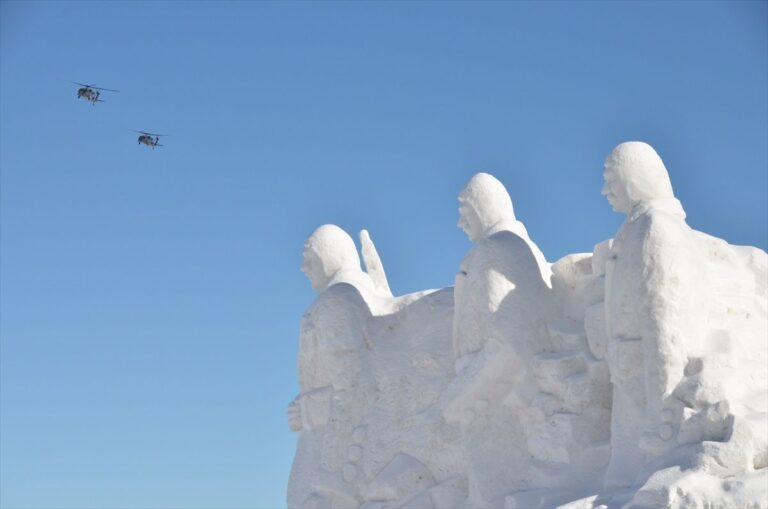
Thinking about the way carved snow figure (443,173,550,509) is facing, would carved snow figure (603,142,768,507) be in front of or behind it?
behind

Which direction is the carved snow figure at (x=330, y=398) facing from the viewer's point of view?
to the viewer's left

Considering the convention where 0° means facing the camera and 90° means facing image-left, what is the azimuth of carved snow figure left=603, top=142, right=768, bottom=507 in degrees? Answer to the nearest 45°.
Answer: approximately 90°

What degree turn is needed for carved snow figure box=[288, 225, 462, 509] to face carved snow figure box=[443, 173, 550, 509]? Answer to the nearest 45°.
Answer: approximately 135° to its left

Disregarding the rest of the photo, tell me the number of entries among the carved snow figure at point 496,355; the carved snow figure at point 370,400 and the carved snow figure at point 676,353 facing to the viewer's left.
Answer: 3

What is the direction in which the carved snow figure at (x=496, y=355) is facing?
to the viewer's left

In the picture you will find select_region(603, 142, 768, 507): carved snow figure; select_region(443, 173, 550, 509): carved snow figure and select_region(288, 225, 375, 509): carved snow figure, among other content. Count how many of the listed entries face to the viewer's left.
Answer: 3
